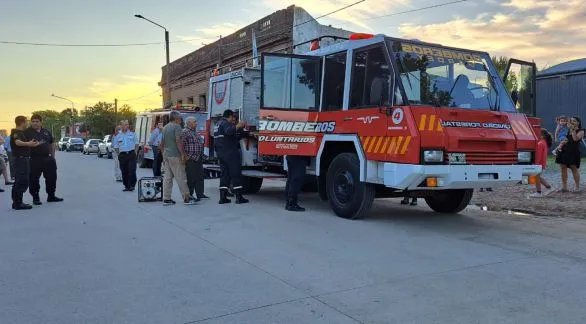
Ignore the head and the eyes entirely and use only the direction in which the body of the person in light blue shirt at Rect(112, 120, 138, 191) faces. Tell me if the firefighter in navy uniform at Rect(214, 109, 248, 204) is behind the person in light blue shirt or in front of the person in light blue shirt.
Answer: in front

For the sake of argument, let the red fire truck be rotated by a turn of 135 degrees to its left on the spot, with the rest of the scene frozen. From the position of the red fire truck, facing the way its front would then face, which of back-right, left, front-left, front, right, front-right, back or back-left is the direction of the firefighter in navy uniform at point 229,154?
front-left

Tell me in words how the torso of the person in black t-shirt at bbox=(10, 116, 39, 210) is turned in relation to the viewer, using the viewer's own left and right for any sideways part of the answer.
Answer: facing to the right of the viewer

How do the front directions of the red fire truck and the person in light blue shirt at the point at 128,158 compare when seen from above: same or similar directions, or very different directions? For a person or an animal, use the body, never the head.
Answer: same or similar directions

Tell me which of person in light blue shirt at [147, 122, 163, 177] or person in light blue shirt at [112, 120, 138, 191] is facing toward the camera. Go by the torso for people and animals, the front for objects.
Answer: person in light blue shirt at [112, 120, 138, 191]

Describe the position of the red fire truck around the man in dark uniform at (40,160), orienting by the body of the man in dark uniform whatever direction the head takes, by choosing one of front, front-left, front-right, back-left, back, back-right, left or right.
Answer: front-left

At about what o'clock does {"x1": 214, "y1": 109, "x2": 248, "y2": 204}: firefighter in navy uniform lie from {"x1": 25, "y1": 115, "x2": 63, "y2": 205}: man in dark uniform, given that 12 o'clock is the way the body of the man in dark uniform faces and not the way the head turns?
The firefighter in navy uniform is roughly at 10 o'clock from the man in dark uniform.

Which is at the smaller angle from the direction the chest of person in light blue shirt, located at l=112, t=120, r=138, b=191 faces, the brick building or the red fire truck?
the red fire truck

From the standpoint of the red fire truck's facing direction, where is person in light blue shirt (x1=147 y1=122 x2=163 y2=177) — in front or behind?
behind

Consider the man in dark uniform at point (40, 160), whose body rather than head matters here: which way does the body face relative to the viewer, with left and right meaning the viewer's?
facing the viewer

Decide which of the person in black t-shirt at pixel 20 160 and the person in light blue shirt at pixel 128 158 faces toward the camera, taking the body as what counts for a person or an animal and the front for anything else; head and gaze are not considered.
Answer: the person in light blue shirt

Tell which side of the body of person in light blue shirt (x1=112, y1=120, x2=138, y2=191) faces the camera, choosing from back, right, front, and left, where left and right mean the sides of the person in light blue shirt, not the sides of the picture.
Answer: front

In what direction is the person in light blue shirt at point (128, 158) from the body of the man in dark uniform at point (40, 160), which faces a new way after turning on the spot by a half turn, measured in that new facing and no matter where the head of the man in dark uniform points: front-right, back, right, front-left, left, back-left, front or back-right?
front-right

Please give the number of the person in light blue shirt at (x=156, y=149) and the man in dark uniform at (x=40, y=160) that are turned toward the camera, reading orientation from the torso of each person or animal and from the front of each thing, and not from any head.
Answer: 1
